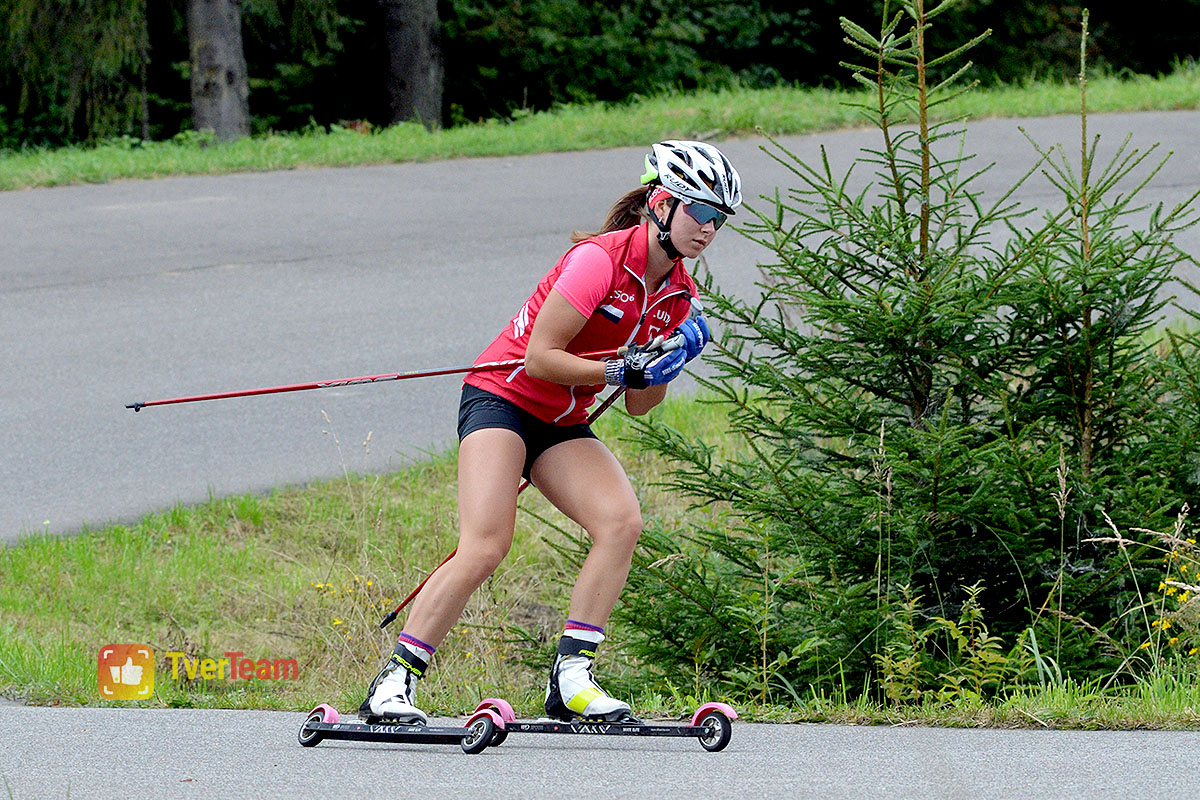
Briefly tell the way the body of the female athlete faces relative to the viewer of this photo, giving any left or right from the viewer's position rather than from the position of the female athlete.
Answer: facing the viewer and to the right of the viewer
